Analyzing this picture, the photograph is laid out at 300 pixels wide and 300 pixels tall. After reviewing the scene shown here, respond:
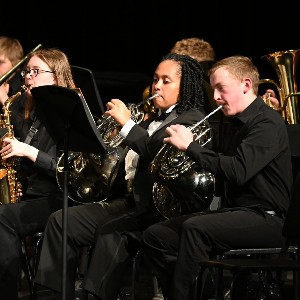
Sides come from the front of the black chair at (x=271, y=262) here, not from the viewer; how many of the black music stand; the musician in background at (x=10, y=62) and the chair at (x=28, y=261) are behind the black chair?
0

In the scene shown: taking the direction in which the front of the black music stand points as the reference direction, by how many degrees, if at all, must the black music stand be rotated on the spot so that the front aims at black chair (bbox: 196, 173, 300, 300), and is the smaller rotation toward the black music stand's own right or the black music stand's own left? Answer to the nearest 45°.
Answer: approximately 90° to the black music stand's own right

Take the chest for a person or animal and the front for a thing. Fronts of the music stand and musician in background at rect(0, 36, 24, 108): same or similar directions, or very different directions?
very different directions

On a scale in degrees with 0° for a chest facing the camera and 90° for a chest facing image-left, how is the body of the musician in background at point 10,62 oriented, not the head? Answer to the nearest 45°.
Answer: approximately 45°

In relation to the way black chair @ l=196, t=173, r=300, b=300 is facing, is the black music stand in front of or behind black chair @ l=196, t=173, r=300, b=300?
in front

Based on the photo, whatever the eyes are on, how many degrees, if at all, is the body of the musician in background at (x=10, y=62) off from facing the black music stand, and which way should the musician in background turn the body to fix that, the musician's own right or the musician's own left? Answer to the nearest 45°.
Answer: approximately 45° to the musician's own left

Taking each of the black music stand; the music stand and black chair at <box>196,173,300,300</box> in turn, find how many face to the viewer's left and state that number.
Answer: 1

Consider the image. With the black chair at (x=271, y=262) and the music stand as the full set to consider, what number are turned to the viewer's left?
1

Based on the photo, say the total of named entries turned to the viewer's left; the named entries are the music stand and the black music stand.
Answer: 0

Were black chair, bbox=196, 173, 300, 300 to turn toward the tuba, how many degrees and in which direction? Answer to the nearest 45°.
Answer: approximately 90° to its right

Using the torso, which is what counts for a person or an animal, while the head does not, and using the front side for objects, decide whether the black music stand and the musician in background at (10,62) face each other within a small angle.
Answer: no

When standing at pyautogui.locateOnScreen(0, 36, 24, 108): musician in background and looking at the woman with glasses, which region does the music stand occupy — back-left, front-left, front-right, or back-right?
front-left

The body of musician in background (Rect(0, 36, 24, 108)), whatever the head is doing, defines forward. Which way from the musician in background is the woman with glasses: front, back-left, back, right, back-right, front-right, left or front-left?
front-left

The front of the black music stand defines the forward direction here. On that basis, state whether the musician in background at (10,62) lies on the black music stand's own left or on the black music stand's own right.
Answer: on the black music stand's own left

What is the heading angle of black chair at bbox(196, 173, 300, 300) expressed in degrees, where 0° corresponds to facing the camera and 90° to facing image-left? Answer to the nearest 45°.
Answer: approximately 90°

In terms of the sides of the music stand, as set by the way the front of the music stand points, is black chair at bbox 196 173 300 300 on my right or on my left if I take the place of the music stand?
on my right
